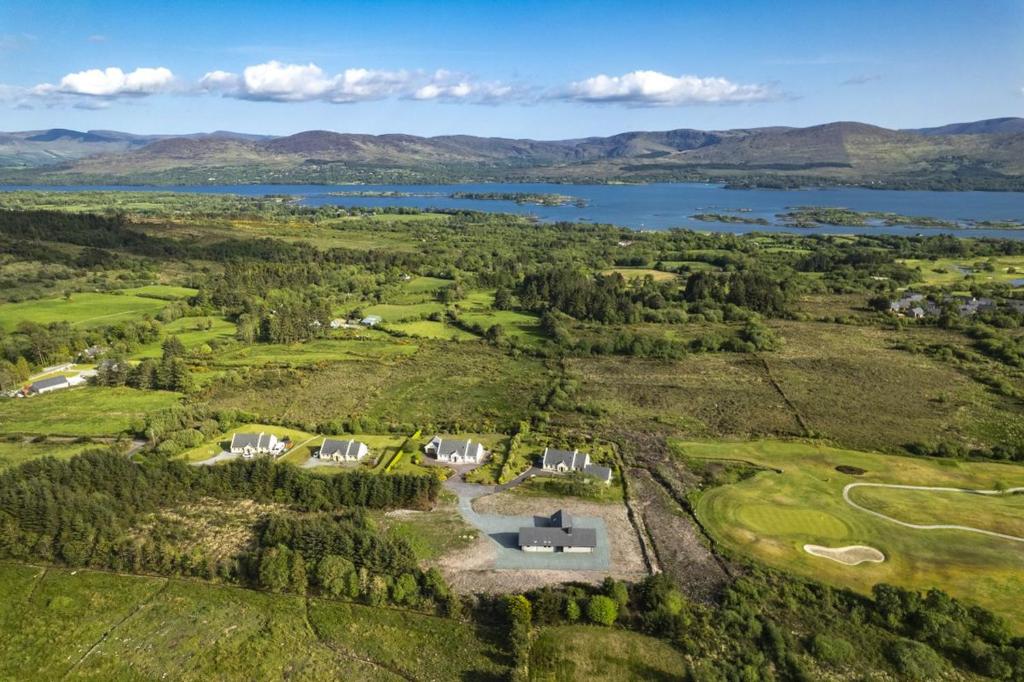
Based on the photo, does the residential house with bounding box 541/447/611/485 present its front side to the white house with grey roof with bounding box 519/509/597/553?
yes

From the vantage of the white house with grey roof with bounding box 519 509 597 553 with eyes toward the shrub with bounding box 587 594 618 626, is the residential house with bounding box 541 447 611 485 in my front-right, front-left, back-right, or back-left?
back-left

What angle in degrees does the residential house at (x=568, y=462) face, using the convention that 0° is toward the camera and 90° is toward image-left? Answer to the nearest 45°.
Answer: approximately 0°

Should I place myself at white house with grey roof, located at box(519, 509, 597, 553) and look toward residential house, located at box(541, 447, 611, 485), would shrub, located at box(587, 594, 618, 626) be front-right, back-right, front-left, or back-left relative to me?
back-right

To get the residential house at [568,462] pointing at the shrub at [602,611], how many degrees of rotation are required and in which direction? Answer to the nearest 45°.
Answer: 0° — it already faces it
